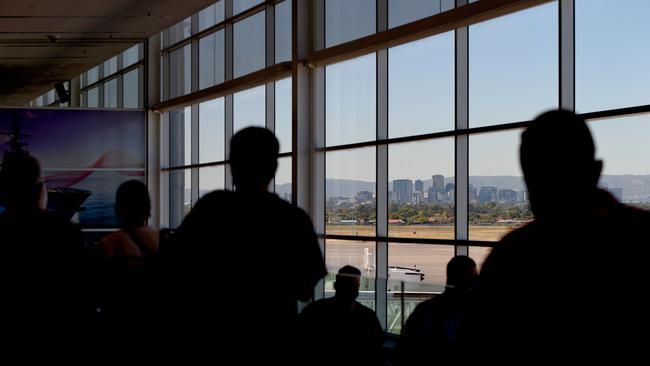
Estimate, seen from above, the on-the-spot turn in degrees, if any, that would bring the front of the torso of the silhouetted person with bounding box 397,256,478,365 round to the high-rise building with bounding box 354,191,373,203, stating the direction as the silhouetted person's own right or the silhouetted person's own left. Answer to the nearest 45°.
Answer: approximately 45° to the silhouetted person's own left

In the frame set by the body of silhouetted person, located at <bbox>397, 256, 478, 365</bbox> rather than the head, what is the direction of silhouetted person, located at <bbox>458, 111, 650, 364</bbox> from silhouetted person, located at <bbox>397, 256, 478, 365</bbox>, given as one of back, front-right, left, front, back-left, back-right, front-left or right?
back-right

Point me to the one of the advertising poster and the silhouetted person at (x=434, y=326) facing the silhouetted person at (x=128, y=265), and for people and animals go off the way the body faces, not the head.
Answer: the advertising poster

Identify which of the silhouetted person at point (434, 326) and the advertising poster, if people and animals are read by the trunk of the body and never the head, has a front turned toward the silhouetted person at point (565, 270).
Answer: the advertising poster

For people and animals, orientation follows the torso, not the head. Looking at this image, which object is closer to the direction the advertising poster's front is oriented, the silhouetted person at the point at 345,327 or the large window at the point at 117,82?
the silhouetted person

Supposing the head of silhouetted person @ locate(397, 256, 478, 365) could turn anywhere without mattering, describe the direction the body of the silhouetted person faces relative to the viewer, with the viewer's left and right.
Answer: facing away from the viewer and to the right of the viewer
